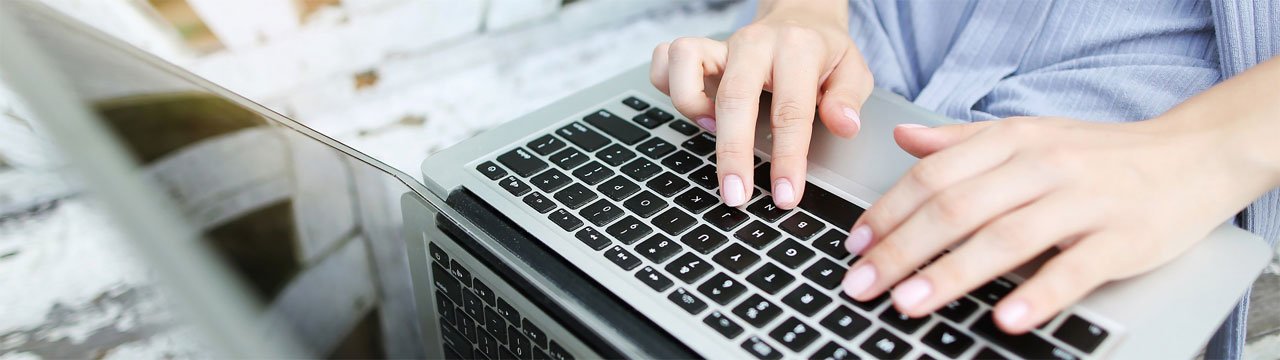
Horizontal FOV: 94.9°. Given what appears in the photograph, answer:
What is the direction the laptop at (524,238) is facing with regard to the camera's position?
facing away from the viewer and to the right of the viewer
